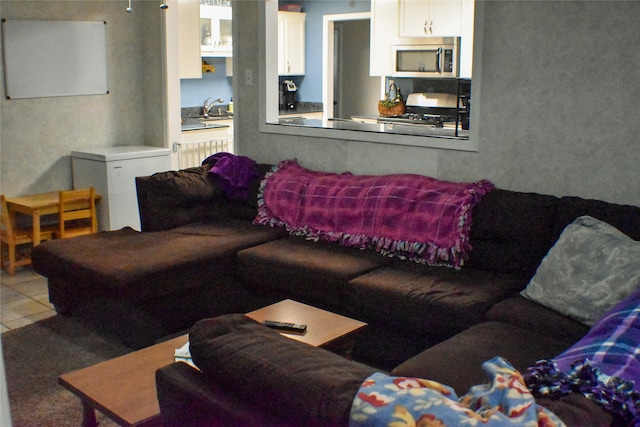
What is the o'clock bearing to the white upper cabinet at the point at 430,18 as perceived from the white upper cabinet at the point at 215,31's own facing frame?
the white upper cabinet at the point at 430,18 is roughly at 10 o'clock from the white upper cabinet at the point at 215,31.

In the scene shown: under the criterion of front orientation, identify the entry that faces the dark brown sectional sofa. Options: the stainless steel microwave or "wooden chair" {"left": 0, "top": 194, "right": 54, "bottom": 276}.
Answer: the stainless steel microwave

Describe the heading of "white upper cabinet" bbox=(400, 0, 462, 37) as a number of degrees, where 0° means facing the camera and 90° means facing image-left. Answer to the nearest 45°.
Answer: approximately 0°

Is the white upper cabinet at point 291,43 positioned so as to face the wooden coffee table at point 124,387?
yes

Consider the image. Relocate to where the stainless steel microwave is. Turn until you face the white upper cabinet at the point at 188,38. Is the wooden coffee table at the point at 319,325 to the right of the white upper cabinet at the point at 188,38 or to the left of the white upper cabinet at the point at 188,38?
left

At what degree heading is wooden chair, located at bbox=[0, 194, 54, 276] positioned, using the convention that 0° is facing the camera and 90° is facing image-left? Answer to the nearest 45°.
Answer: approximately 225°

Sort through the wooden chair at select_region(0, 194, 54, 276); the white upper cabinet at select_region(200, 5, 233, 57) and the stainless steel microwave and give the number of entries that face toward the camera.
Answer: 2

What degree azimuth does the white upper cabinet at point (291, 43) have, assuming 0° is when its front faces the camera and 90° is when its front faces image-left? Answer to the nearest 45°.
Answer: approximately 0°

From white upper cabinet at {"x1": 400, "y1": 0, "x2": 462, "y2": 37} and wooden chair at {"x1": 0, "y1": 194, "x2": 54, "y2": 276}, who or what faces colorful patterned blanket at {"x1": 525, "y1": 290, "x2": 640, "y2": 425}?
the white upper cabinet
